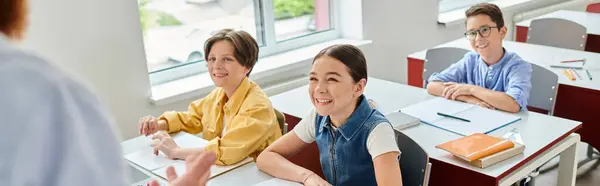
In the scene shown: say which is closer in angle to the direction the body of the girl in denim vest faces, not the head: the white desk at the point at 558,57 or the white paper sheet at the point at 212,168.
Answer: the white paper sheet

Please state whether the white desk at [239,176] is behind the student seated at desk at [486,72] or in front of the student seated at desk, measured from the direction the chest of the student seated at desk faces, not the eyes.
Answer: in front

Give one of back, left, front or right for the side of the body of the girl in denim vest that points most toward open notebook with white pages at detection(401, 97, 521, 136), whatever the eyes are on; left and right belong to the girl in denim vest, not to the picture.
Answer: back

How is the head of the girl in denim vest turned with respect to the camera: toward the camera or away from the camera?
toward the camera

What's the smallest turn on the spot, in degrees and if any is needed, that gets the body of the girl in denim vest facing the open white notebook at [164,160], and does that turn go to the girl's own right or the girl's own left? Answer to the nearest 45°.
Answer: approximately 45° to the girl's own right

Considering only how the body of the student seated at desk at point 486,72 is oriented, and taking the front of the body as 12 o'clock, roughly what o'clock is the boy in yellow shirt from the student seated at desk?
The boy in yellow shirt is roughly at 12 o'clock from the student seated at desk.

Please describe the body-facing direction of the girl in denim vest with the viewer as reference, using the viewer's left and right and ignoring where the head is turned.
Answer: facing the viewer and to the left of the viewer

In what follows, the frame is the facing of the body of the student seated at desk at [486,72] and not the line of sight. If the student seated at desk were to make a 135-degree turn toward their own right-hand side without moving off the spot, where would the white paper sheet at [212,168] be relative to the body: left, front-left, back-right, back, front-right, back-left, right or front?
back-left

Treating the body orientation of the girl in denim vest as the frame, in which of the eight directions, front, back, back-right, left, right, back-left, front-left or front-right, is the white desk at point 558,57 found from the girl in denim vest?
back

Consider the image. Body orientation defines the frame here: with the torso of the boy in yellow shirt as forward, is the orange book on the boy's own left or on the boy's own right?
on the boy's own left

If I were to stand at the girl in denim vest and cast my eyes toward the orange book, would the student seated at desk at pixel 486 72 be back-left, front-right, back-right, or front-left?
front-left

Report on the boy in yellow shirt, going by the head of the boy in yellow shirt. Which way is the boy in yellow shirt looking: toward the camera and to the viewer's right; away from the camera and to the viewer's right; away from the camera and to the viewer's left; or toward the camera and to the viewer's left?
toward the camera and to the viewer's left

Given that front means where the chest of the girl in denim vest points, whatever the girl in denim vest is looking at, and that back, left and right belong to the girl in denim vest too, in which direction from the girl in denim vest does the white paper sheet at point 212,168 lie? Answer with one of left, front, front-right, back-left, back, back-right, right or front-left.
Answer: front-right

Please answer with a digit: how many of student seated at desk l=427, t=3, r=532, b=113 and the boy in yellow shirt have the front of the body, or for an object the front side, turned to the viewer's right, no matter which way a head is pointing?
0

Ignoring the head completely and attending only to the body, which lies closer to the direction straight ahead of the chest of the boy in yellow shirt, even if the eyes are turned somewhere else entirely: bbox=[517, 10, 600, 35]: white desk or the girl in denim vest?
the girl in denim vest

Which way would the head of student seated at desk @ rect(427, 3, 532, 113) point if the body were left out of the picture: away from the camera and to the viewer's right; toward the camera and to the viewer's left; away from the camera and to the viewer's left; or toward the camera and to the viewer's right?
toward the camera and to the viewer's left

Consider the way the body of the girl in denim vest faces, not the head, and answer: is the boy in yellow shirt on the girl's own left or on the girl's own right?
on the girl's own right
